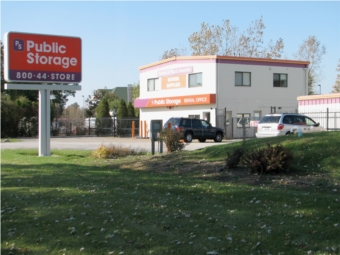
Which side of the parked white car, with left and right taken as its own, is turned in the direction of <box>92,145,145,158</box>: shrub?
back

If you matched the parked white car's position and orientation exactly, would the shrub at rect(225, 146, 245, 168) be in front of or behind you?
behind

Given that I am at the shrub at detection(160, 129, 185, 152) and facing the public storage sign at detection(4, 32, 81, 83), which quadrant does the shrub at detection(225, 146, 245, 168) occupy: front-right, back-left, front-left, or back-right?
back-left

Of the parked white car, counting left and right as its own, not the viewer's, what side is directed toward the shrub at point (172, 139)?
back

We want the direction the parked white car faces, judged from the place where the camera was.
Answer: facing away from the viewer and to the right of the viewer

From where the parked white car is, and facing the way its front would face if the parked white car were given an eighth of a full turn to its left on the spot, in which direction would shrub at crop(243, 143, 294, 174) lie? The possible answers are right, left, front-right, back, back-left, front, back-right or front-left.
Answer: back

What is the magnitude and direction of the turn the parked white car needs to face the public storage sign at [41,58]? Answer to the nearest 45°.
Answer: approximately 180°

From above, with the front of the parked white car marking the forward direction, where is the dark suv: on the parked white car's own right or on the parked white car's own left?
on the parked white car's own left
